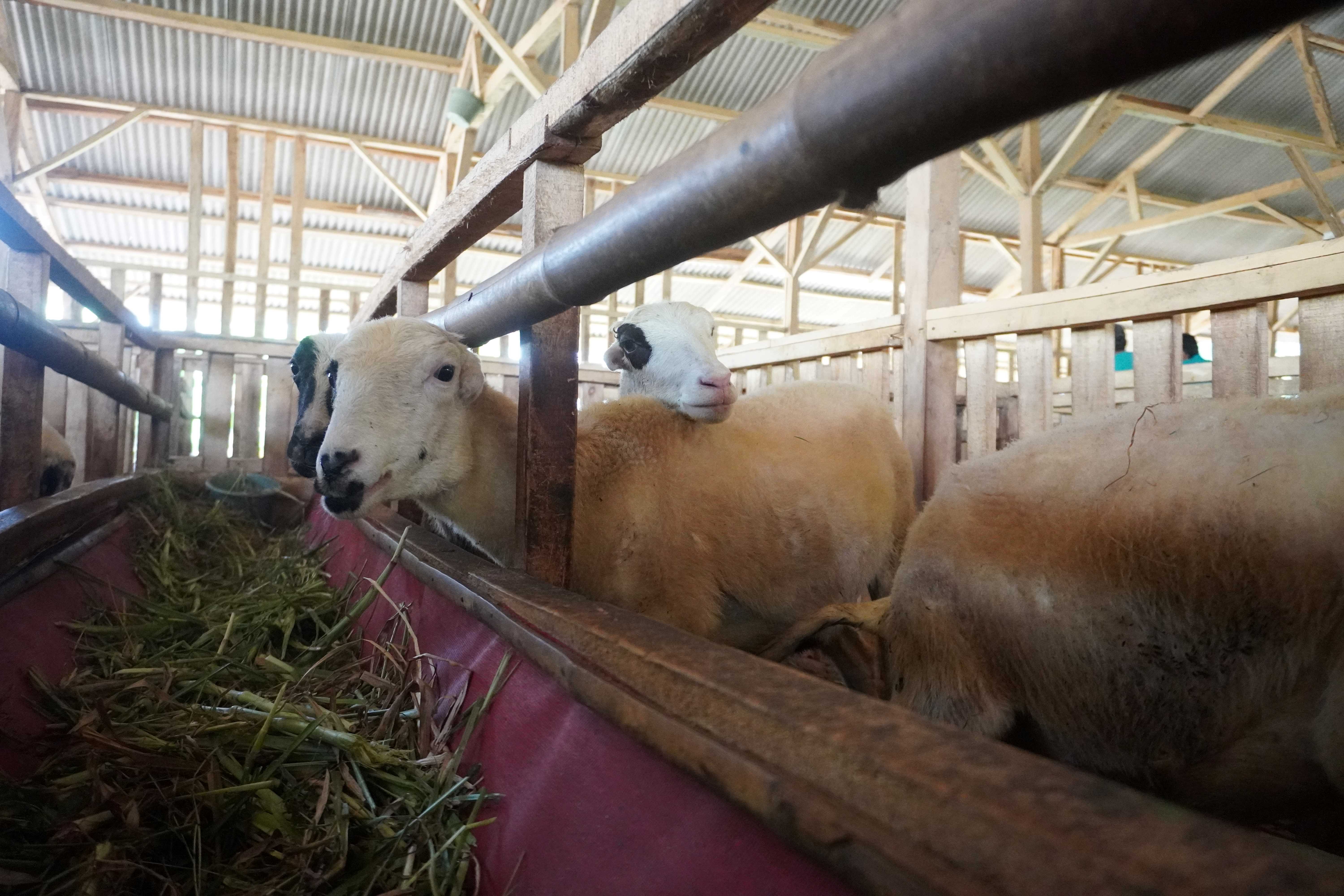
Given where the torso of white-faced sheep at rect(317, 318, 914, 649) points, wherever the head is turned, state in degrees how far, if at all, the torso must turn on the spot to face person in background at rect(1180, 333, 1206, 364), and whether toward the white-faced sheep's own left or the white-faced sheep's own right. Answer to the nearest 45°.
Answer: approximately 135° to the white-faced sheep's own right

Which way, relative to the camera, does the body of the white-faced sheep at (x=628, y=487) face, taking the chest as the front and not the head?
to the viewer's left

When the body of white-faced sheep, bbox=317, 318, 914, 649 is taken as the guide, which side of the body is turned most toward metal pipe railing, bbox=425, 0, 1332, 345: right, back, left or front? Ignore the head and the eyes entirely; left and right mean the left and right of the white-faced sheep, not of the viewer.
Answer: left

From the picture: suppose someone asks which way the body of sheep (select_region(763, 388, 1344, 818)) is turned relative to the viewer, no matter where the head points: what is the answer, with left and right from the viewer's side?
facing to the right of the viewer

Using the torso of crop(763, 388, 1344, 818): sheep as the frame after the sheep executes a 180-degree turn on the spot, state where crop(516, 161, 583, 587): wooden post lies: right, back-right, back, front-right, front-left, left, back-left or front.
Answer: front

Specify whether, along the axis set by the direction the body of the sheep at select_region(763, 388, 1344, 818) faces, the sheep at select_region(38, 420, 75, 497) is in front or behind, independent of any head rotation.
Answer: behind

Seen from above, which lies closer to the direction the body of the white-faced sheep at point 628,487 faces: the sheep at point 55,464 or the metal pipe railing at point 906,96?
the sheep

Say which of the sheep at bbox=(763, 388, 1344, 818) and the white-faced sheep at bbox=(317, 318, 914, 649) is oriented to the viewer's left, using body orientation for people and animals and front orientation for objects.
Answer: the white-faced sheep

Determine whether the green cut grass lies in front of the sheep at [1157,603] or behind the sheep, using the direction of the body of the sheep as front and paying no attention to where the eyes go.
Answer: behind

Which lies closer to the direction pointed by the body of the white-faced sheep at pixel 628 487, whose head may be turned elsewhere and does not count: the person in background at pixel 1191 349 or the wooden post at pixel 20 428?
the wooden post

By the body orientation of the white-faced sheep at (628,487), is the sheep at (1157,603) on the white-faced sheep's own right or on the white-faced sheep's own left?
on the white-faced sheep's own left

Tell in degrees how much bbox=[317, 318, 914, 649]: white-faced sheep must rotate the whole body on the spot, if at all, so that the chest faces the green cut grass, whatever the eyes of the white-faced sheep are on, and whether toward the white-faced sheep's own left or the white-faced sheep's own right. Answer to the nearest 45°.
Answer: approximately 45° to the white-faced sheep's own left

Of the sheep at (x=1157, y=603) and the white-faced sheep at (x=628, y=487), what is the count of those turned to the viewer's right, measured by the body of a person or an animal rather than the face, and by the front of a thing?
1
